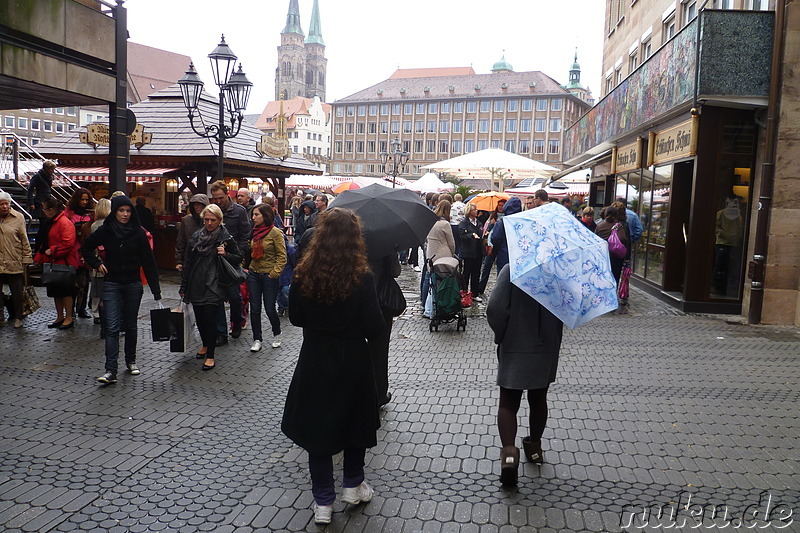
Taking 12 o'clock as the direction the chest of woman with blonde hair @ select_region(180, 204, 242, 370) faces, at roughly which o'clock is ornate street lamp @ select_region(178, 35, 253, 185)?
The ornate street lamp is roughly at 6 o'clock from the woman with blonde hair.

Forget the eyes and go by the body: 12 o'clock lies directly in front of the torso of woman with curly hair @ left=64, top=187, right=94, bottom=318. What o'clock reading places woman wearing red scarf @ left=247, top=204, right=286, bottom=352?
The woman wearing red scarf is roughly at 12 o'clock from the woman with curly hair.

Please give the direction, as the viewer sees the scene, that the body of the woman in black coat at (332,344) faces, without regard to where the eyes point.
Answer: away from the camera

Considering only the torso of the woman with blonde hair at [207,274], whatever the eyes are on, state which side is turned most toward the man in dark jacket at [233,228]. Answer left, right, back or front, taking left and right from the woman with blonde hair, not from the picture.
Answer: back

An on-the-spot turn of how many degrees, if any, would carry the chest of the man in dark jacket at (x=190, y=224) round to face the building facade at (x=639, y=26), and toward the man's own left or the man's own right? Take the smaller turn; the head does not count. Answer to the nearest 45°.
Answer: approximately 90° to the man's own left

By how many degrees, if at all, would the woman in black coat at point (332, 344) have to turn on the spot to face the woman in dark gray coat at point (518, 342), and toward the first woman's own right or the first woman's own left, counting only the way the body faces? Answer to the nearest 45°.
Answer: approximately 45° to the first woman's own right

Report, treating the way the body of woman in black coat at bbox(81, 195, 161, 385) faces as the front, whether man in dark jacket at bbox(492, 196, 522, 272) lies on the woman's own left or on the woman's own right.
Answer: on the woman's own left

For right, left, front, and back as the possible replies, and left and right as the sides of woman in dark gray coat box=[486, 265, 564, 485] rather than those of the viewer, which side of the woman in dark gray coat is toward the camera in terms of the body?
back

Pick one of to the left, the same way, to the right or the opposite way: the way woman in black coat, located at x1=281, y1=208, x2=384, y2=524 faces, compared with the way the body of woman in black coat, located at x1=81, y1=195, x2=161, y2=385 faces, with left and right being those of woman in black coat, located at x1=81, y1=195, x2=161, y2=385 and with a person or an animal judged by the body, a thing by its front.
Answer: the opposite way

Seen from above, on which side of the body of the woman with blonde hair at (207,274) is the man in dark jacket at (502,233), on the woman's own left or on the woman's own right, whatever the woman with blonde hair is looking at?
on the woman's own left
